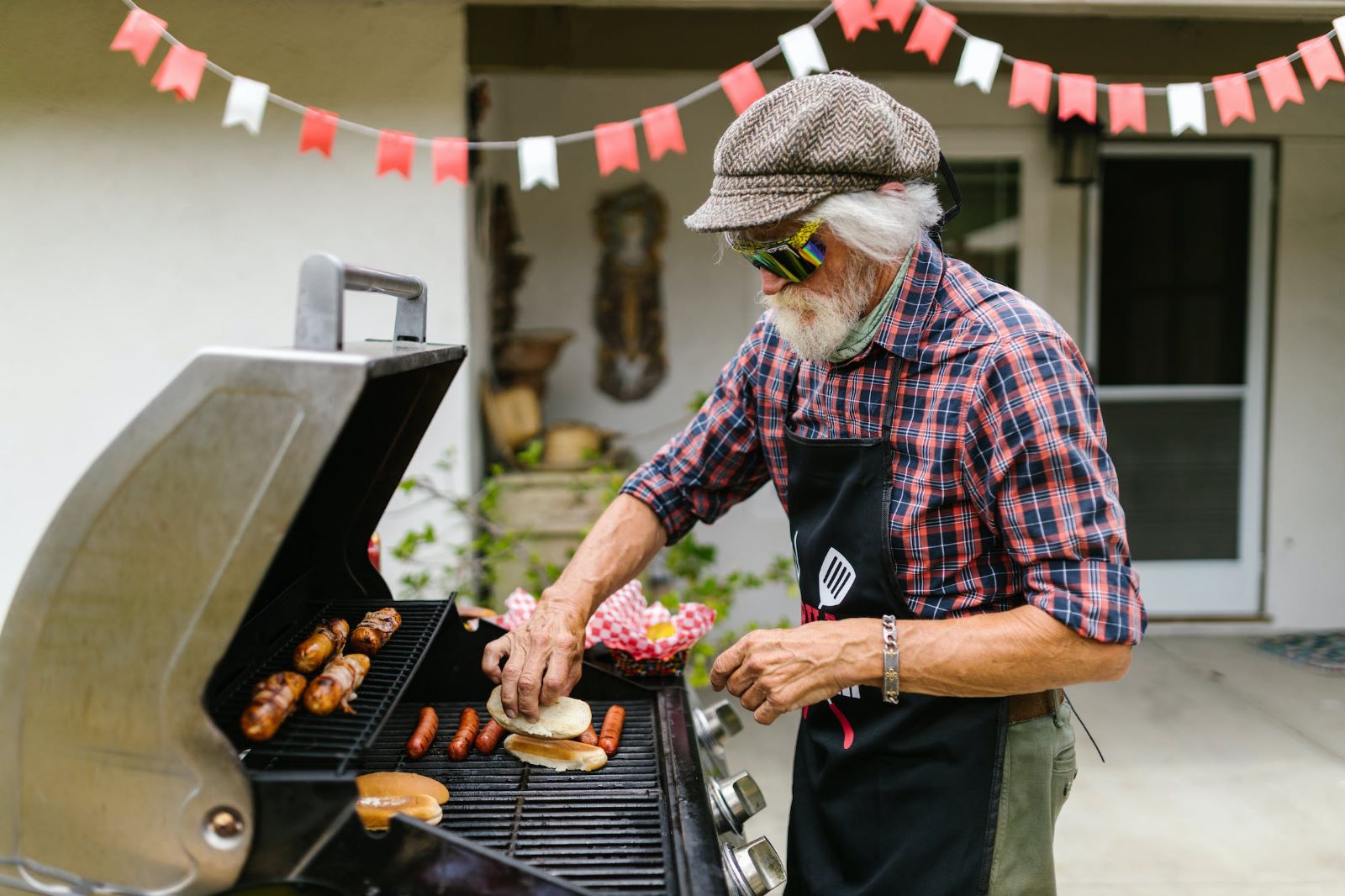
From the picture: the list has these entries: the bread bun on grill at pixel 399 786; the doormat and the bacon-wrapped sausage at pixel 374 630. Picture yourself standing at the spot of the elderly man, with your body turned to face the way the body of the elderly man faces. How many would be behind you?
1

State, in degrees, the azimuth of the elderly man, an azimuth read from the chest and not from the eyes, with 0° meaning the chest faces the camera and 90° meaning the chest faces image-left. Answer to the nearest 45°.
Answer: approximately 45°

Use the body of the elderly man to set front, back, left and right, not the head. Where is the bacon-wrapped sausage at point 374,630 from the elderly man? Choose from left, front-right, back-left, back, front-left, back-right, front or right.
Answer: front-right

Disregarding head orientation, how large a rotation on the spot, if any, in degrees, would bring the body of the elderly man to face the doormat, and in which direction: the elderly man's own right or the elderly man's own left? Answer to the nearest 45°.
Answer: approximately 180°

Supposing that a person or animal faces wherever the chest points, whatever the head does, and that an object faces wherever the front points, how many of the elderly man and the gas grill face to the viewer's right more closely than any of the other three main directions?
1

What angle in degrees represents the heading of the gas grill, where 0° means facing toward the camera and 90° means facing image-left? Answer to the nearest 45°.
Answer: approximately 270°

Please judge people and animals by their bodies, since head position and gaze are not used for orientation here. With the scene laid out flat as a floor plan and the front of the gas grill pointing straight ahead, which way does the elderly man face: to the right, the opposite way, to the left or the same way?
the opposite way

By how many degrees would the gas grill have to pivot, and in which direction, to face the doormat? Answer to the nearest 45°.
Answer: approximately 45° to its left

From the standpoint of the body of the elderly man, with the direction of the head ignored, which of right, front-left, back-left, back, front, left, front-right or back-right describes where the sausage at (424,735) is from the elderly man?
front-right

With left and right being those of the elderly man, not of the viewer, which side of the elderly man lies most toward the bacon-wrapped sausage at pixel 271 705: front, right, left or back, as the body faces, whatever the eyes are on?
front
